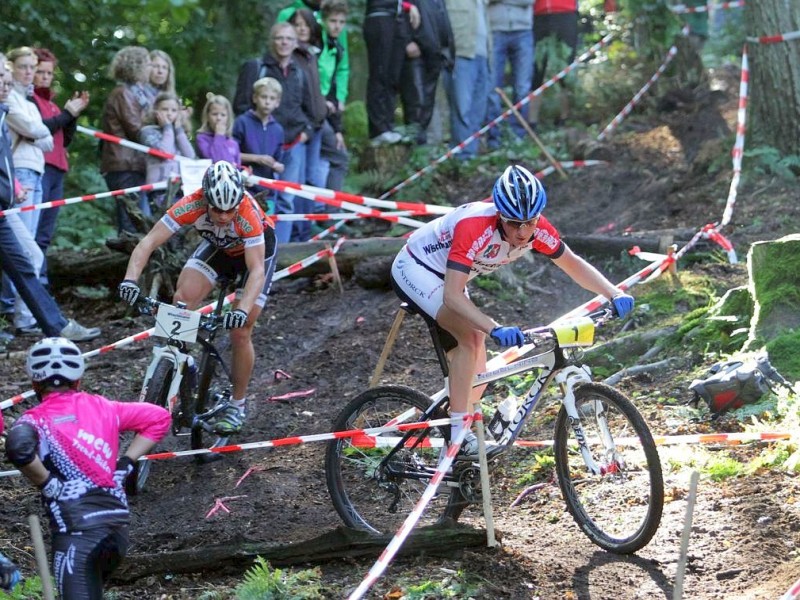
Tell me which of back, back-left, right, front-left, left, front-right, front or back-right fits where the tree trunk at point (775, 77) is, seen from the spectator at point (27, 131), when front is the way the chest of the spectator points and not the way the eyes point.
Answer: front-left

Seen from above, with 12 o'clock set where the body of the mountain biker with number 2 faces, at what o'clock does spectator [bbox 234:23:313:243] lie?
The spectator is roughly at 5 o'clock from the mountain biker with number 2.

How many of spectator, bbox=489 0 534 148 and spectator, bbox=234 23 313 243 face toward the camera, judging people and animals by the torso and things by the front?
2

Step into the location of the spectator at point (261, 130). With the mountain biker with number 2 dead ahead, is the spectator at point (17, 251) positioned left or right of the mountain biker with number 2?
right

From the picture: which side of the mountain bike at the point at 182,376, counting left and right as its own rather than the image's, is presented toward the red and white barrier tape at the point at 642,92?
back

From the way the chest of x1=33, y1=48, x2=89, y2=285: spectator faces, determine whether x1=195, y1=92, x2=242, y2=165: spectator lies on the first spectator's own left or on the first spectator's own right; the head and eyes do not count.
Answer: on the first spectator's own left

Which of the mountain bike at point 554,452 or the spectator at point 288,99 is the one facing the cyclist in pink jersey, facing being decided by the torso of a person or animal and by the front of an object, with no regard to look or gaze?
the spectator

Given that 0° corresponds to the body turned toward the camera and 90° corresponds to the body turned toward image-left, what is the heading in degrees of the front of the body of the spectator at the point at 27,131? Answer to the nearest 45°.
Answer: approximately 315°

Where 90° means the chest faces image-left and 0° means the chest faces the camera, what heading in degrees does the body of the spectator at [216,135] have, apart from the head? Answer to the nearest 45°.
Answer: approximately 0°
